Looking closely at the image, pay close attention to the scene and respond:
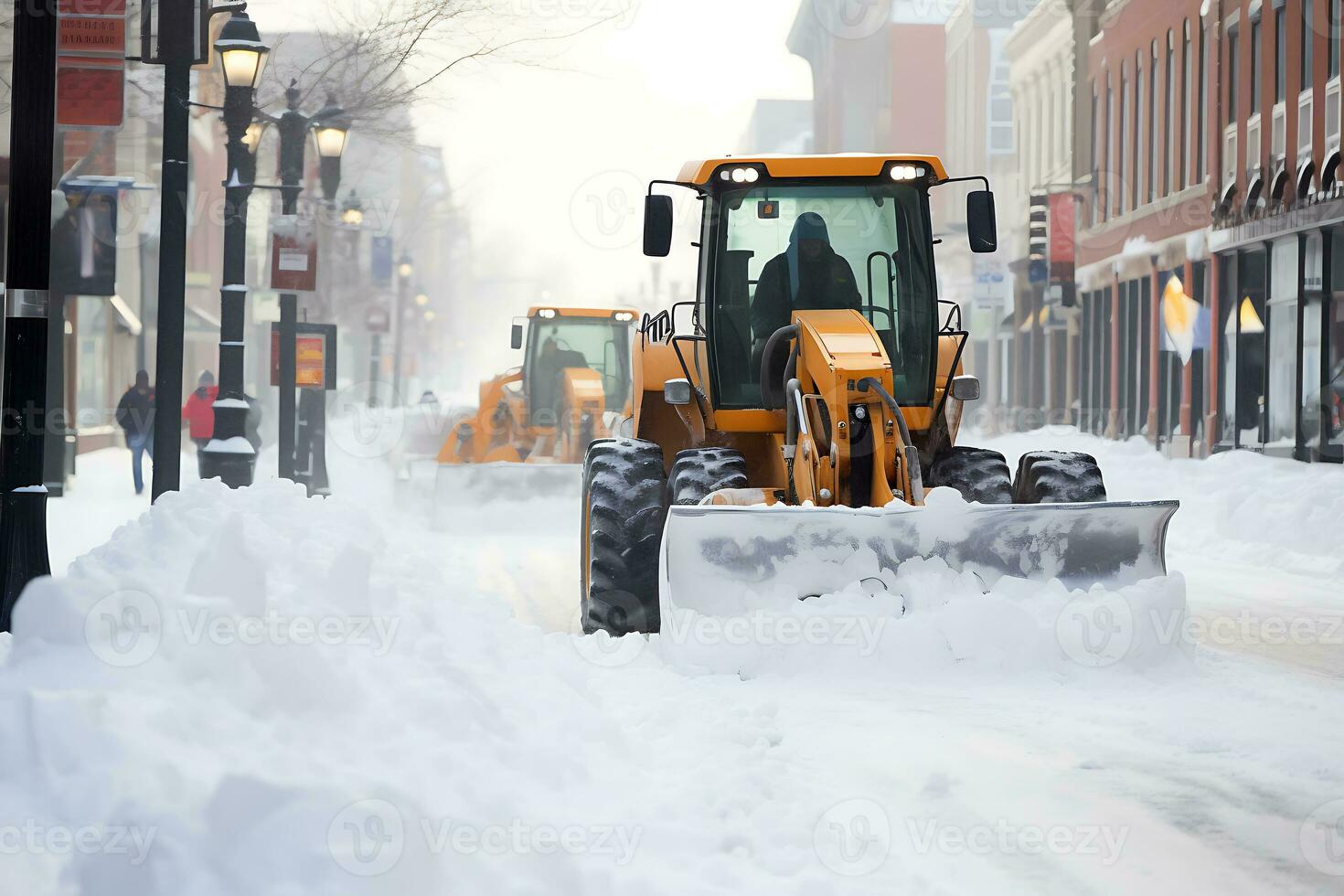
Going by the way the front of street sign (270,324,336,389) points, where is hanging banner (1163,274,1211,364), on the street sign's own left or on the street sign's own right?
on the street sign's own left

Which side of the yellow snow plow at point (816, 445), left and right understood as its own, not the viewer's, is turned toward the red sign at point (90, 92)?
right

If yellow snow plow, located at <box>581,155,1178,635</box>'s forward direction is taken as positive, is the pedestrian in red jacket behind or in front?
behind

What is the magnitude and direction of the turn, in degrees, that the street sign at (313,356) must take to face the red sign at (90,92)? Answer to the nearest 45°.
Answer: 0° — it already faces it

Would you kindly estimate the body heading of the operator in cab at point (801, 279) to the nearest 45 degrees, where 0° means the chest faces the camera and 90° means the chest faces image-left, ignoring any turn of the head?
approximately 0°
